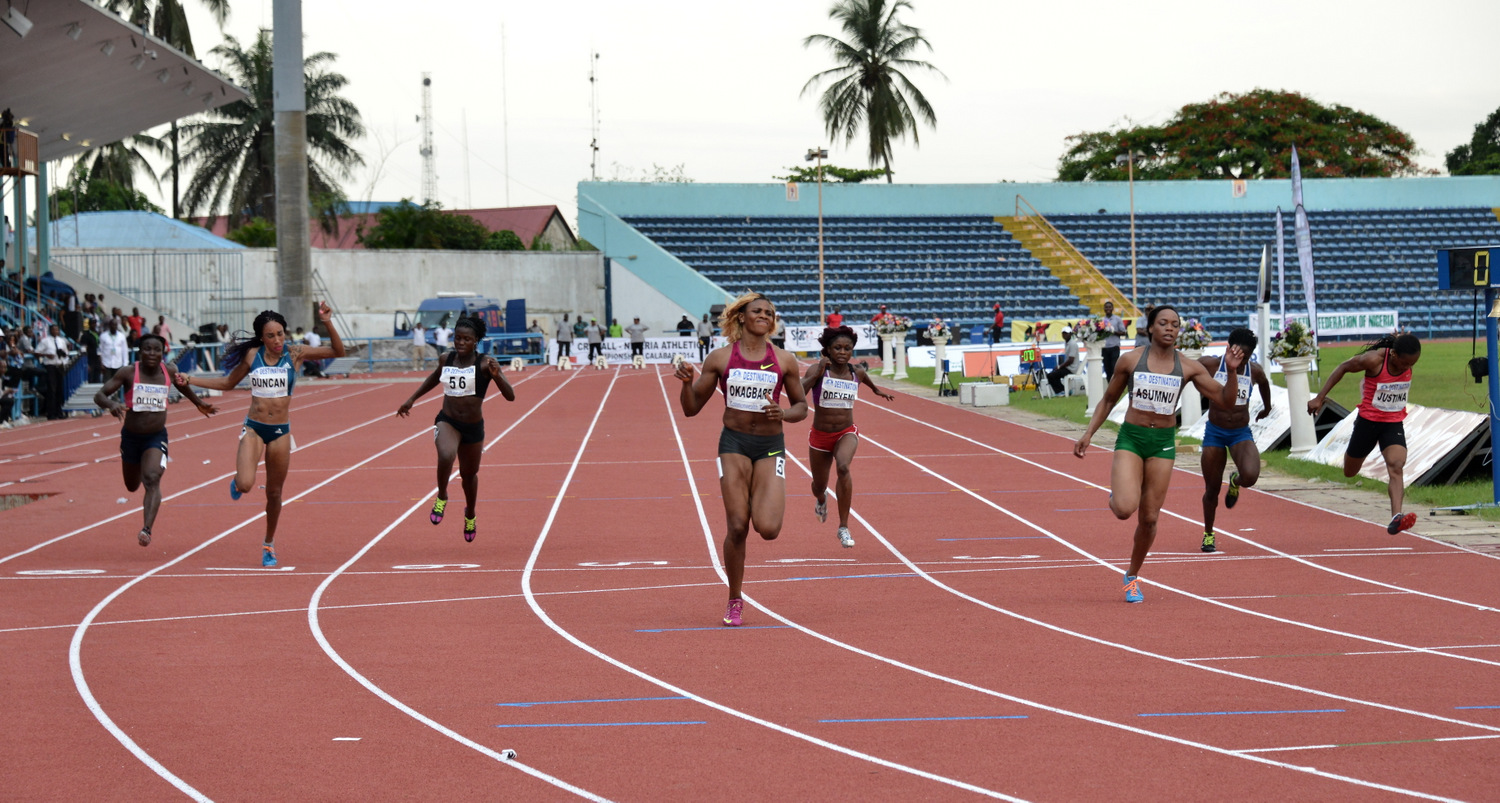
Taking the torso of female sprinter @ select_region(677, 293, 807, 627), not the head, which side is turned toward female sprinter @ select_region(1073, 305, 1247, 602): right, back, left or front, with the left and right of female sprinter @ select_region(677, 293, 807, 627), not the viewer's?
left

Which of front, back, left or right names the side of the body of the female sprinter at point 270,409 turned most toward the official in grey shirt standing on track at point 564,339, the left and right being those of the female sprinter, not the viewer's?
back

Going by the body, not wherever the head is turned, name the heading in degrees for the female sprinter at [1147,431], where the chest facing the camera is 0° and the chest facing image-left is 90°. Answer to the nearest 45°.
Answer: approximately 0°

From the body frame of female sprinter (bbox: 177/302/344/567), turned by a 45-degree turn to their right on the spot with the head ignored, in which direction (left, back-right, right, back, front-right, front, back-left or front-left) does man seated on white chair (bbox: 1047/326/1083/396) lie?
back

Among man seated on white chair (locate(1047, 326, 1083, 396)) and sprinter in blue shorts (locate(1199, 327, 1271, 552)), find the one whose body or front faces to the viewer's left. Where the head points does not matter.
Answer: the man seated on white chair

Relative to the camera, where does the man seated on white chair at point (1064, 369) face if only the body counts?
to the viewer's left

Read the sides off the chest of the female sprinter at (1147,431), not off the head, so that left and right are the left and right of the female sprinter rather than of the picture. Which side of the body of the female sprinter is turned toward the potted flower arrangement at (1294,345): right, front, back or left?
back
